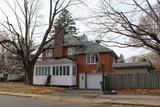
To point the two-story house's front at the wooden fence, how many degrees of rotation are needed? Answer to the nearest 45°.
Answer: approximately 45° to its left

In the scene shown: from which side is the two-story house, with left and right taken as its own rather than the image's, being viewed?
front
